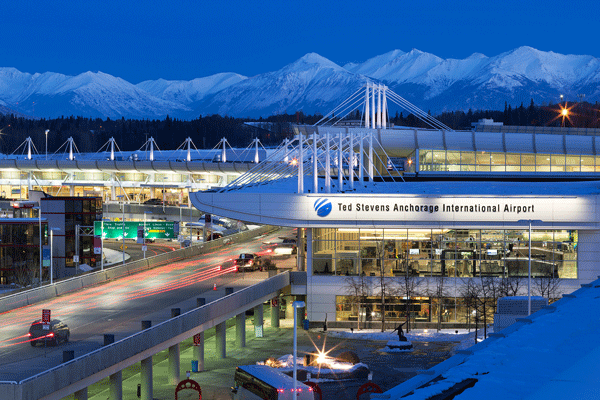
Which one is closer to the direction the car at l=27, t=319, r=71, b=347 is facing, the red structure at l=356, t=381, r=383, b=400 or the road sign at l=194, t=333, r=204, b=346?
the road sign

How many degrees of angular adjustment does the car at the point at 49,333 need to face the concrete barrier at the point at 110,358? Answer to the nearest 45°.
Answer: approximately 90° to its right

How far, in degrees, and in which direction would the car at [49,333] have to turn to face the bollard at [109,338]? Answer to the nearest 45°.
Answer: approximately 90° to its right

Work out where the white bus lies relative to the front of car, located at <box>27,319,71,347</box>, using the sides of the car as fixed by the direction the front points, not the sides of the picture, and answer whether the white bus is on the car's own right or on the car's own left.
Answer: on the car's own right

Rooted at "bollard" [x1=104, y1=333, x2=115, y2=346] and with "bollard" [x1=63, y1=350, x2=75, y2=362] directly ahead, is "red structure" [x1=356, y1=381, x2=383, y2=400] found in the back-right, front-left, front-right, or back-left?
back-left

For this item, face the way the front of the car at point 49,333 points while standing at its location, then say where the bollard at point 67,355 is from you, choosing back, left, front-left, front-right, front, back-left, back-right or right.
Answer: back-right

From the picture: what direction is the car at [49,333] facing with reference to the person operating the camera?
facing away from the viewer and to the right of the viewer
